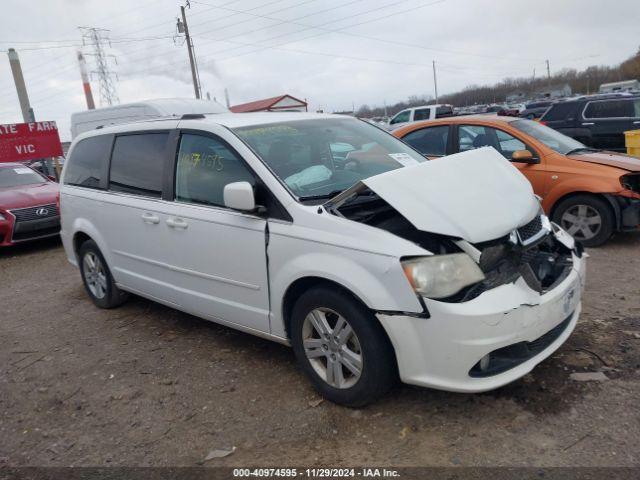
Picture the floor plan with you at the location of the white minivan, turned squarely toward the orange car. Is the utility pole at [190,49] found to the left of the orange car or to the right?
left

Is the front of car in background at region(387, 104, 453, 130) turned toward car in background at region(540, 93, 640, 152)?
no

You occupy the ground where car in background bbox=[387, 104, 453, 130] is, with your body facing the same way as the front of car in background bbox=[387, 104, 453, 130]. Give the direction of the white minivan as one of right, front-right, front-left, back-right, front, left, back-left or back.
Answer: left

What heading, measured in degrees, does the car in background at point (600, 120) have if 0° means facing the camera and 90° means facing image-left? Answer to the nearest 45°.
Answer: approximately 270°

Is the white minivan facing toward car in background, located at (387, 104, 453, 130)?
no

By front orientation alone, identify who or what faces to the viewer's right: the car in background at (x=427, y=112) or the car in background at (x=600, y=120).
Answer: the car in background at (x=600, y=120)

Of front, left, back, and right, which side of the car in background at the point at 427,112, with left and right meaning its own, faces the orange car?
left

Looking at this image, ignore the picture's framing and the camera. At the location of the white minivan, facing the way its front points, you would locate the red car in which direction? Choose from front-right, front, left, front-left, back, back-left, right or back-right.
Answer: back

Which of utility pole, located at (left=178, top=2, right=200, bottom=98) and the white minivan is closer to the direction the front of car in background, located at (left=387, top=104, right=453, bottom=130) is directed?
the utility pole

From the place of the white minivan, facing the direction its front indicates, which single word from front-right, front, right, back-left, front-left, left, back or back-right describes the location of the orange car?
left

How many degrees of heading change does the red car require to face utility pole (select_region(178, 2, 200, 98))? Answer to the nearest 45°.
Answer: approximately 90° to its left

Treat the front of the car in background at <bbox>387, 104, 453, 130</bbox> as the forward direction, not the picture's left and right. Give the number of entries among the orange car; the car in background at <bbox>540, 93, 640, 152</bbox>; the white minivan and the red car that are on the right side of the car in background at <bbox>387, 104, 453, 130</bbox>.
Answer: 0

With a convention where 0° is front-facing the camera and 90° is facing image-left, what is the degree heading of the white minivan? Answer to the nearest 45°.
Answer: approximately 315°

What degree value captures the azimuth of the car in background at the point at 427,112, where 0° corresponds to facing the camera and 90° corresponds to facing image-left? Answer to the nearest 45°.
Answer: approximately 90°

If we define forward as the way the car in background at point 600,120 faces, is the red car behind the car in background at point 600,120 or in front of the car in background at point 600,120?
behind

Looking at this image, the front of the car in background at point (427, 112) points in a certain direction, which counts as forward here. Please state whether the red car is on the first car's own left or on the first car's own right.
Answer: on the first car's own left

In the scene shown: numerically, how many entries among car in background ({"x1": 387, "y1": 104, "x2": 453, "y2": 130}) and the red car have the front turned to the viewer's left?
1
